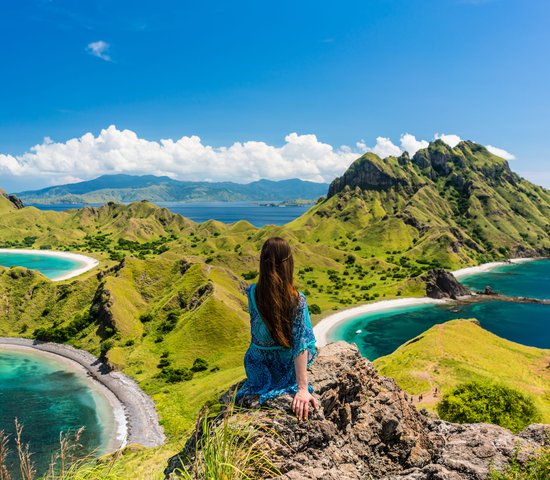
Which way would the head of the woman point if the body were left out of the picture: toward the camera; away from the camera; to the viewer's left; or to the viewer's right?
away from the camera

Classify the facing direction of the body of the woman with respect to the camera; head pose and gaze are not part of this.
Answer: away from the camera
